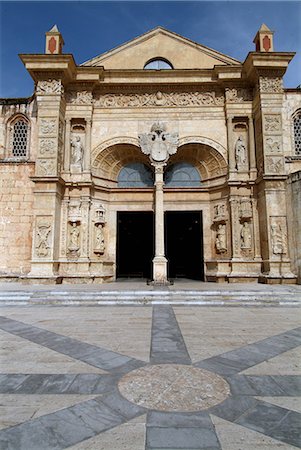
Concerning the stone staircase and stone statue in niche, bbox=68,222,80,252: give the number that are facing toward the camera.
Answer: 2

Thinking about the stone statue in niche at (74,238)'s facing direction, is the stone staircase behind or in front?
in front

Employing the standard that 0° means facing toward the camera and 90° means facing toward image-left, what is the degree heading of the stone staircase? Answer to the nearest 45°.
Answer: approximately 0°

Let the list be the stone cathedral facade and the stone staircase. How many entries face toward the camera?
2

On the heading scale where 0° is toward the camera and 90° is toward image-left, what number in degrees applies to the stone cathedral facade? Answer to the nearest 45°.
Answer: approximately 0°
